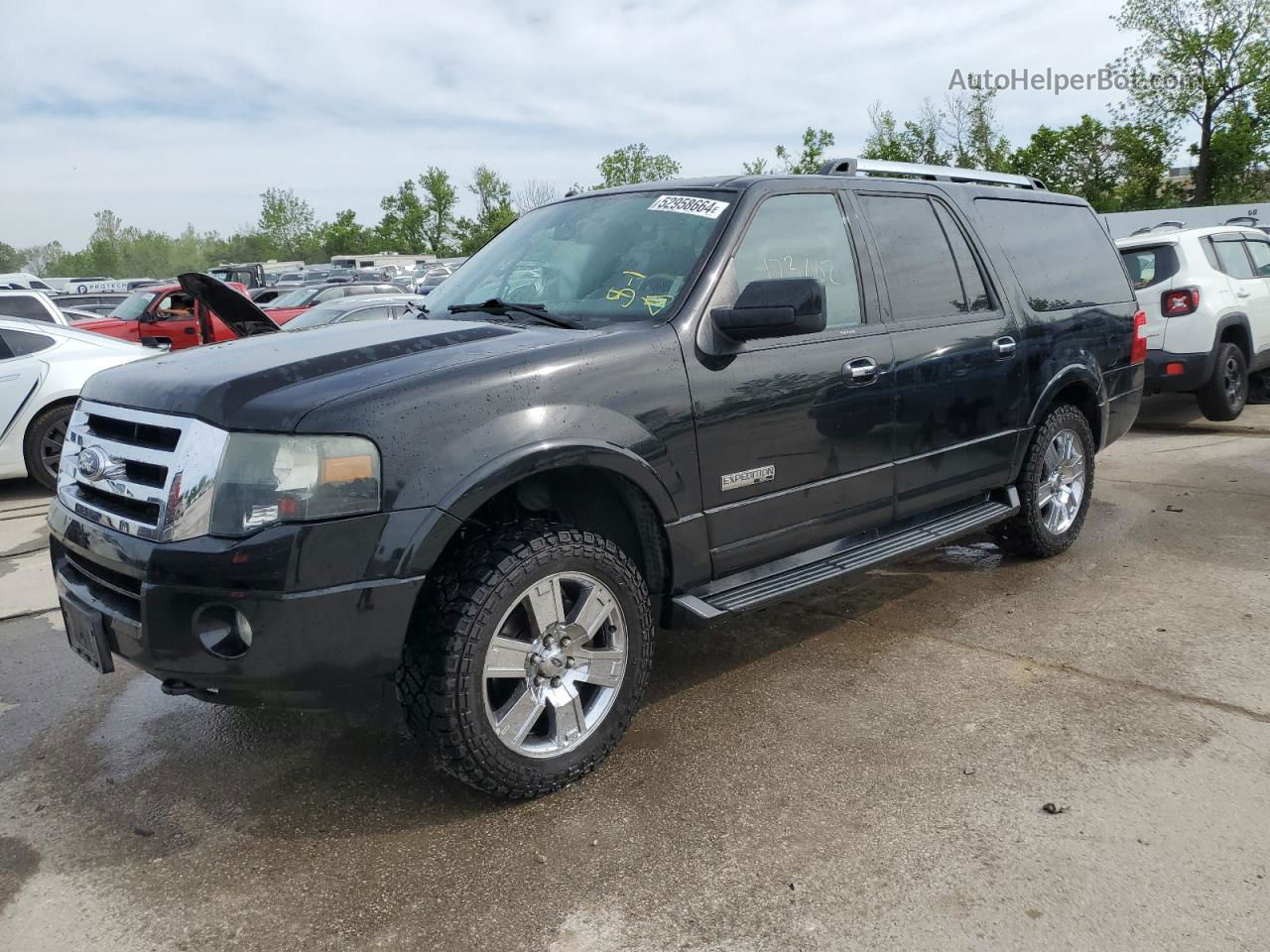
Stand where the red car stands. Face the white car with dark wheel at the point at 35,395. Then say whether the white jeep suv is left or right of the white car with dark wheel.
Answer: left

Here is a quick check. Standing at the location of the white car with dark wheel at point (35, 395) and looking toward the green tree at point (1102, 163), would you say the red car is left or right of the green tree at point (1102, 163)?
left

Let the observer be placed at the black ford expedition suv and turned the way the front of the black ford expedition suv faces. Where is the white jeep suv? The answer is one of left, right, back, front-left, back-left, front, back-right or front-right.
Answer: back

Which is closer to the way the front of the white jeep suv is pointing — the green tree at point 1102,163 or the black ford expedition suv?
the green tree

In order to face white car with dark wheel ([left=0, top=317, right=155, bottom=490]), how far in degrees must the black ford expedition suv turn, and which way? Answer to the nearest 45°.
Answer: approximately 90° to its right

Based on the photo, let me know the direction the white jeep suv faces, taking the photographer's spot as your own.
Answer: facing away from the viewer and to the right of the viewer

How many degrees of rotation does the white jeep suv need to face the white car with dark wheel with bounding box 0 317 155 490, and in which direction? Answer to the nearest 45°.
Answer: approximately 180°

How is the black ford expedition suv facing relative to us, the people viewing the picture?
facing the viewer and to the left of the viewer
